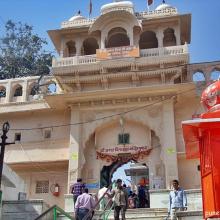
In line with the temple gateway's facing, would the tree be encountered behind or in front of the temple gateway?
behind

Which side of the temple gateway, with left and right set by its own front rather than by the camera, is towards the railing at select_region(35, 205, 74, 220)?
front

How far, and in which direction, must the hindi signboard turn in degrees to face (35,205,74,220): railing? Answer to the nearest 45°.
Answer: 0° — it already faces it

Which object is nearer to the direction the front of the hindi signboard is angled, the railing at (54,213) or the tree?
the railing

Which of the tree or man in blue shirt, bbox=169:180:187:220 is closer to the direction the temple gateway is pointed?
the man in blue shirt

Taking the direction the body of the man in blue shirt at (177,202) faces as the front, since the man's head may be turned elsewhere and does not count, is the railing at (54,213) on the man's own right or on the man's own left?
on the man's own right

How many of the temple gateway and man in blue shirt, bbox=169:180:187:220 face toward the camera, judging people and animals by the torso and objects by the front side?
2

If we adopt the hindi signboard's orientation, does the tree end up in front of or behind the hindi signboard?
behind

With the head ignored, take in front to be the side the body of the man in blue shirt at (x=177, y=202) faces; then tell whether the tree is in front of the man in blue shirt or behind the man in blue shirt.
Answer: behind
